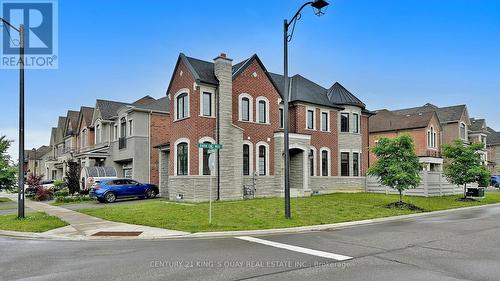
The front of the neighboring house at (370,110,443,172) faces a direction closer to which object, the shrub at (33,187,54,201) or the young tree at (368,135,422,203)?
the young tree

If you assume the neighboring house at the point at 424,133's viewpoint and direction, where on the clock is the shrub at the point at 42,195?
The shrub is roughly at 3 o'clock from the neighboring house.

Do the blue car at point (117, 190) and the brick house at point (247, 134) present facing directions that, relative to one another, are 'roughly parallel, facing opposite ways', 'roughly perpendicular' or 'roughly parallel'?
roughly perpendicular

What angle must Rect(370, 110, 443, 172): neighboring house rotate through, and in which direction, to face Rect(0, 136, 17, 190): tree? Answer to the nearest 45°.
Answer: approximately 90° to its right

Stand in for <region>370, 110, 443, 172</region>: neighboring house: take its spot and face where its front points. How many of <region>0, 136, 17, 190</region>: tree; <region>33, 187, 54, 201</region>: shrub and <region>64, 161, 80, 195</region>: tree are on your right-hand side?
3

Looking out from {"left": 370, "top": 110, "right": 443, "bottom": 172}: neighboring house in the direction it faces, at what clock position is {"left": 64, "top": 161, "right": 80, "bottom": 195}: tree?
The tree is roughly at 3 o'clock from the neighboring house.

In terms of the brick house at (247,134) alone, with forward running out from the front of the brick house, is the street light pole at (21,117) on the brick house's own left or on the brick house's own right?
on the brick house's own right
